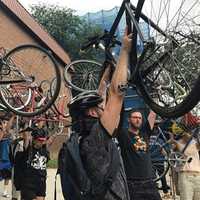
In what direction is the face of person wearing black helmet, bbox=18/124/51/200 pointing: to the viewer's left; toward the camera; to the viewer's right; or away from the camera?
toward the camera

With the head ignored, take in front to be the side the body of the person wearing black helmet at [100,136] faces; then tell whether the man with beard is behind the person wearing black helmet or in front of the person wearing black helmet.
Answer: in front

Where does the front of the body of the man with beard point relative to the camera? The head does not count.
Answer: toward the camera

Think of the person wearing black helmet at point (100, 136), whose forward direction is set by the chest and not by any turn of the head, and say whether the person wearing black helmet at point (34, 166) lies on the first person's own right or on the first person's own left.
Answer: on the first person's own left

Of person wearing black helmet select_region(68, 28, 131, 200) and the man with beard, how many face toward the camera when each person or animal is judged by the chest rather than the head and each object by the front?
1

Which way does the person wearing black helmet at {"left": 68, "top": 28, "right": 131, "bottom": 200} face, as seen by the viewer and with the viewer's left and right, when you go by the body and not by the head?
facing away from the viewer and to the right of the viewer

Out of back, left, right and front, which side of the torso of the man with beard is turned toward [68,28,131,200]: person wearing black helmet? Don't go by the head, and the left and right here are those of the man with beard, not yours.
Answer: front

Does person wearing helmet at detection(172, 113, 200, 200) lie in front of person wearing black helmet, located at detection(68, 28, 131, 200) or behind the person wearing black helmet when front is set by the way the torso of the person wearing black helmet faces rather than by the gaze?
in front

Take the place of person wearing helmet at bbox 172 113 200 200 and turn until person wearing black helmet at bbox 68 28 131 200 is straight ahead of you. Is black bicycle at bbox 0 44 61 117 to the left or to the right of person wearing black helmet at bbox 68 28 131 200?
right

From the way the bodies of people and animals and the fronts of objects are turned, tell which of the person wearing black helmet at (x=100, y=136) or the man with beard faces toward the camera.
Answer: the man with beard
